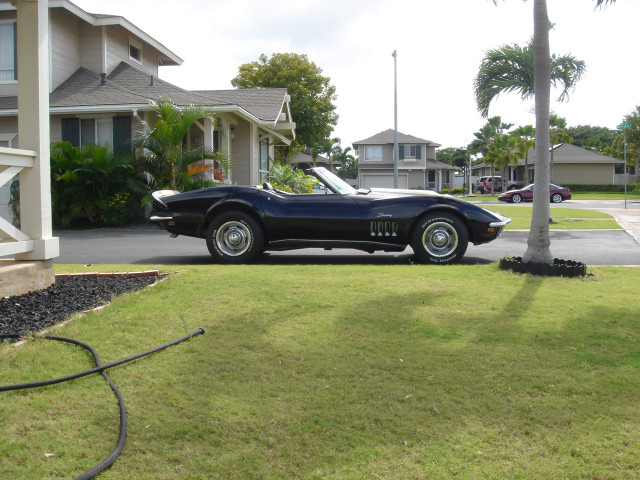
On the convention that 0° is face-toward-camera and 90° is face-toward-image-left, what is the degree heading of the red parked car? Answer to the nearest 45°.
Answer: approximately 90°

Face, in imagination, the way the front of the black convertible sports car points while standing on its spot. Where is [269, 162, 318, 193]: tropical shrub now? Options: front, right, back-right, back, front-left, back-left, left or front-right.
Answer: left

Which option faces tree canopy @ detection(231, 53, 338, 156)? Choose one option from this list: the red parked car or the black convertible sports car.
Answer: the red parked car

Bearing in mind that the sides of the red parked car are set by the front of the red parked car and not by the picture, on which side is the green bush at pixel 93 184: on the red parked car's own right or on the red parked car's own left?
on the red parked car's own left

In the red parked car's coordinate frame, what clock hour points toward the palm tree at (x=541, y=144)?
The palm tree is roughly at 9 o'clock from the red parked car.

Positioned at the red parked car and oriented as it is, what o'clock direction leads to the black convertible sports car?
The black convertible sports car is roughly at 9 o'clock from the red parked car.

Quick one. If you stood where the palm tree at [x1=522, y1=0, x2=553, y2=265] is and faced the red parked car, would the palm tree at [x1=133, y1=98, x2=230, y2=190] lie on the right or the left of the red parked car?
left

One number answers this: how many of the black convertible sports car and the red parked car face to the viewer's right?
1

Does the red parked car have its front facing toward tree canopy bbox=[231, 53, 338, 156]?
yes

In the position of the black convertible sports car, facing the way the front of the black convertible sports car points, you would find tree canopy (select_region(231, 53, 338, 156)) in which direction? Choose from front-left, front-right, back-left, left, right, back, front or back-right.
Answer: left

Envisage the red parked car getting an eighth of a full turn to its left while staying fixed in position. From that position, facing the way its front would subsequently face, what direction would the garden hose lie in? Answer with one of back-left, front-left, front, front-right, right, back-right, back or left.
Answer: front-left

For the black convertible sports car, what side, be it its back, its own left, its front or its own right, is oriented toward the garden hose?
right

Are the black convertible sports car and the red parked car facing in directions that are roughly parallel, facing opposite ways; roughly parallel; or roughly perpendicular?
roughly parallel, facing opposite ways

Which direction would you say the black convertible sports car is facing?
to the viewer's right
